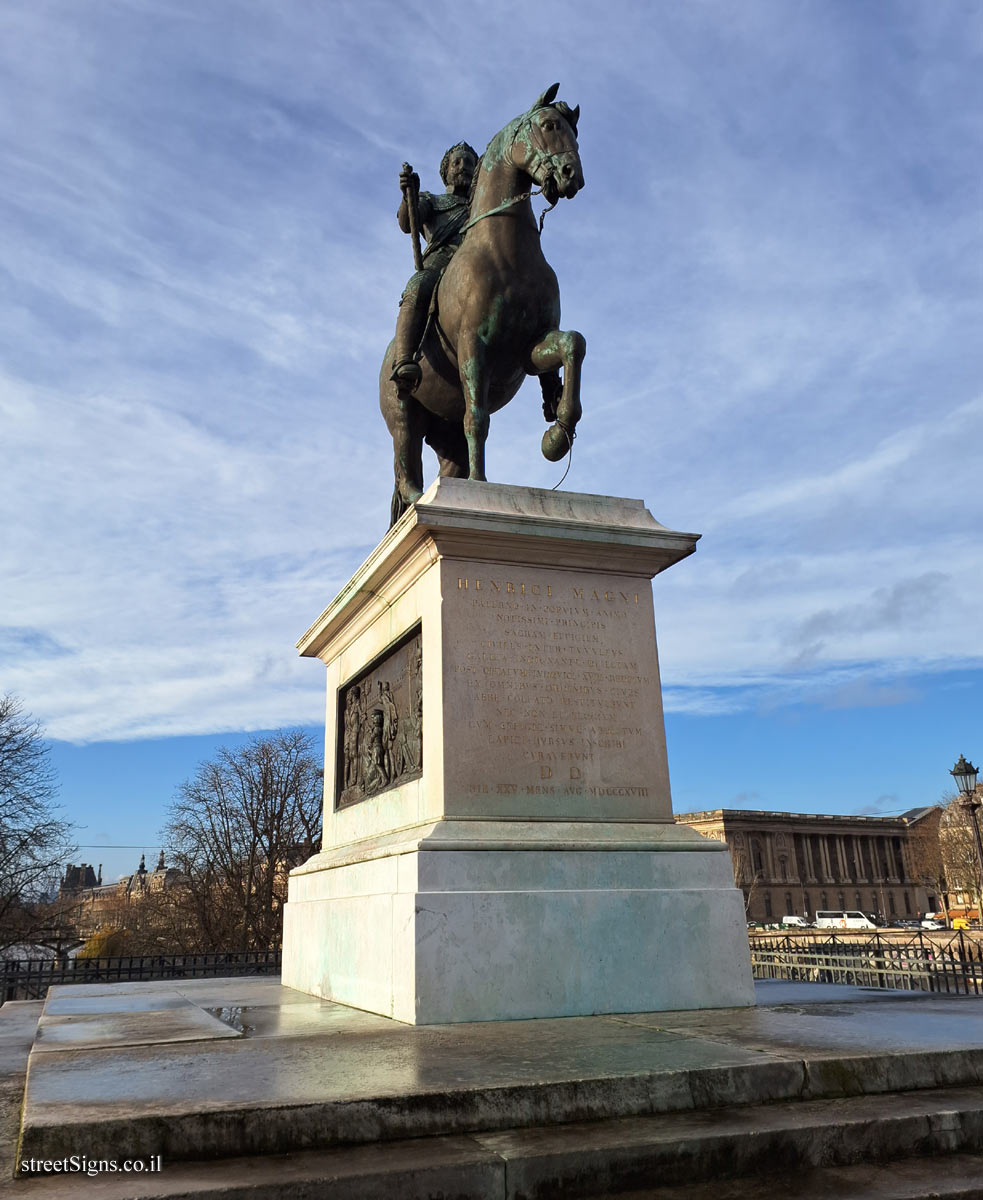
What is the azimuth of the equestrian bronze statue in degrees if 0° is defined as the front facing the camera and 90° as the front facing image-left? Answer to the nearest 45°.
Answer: approximately 315°
